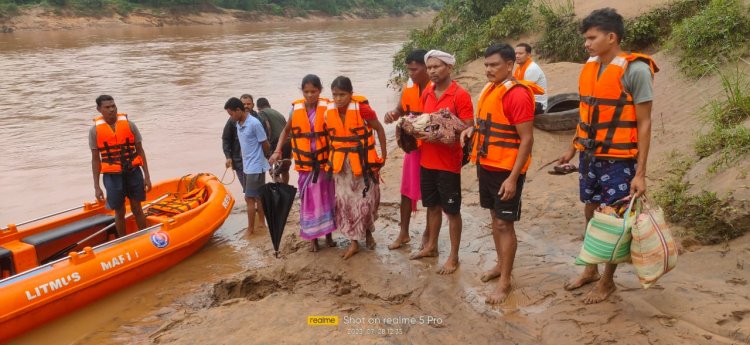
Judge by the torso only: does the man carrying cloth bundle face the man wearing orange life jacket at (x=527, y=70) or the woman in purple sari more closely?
the woman in purple sari

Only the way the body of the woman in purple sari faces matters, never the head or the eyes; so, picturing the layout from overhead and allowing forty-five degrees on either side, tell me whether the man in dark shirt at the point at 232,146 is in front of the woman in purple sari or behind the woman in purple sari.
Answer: behind

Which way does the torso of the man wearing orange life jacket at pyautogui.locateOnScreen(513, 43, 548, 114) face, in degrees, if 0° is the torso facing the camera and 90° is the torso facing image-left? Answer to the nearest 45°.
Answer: approximately 45°

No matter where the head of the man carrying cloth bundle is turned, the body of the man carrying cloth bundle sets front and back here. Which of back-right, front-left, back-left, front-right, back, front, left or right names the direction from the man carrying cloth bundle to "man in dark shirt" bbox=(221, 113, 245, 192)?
right

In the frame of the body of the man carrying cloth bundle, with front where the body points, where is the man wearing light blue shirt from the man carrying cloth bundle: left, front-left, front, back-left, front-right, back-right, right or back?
right

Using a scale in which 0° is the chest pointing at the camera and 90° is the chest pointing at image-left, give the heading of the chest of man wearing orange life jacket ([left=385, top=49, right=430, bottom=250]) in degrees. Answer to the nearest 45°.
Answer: approximately 45°

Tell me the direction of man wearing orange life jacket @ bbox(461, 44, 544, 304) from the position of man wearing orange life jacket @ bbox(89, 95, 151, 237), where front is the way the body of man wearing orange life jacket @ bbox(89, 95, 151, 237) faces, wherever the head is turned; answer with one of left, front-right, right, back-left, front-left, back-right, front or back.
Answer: front-left

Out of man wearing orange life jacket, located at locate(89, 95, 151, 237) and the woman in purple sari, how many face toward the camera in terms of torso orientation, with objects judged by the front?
2

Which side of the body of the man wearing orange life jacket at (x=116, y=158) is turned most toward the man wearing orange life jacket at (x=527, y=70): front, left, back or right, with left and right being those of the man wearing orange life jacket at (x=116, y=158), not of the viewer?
left

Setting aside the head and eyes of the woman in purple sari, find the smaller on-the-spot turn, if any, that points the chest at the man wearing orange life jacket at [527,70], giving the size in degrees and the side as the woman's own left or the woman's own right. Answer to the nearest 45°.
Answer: approximately 135° to the woman's own left
